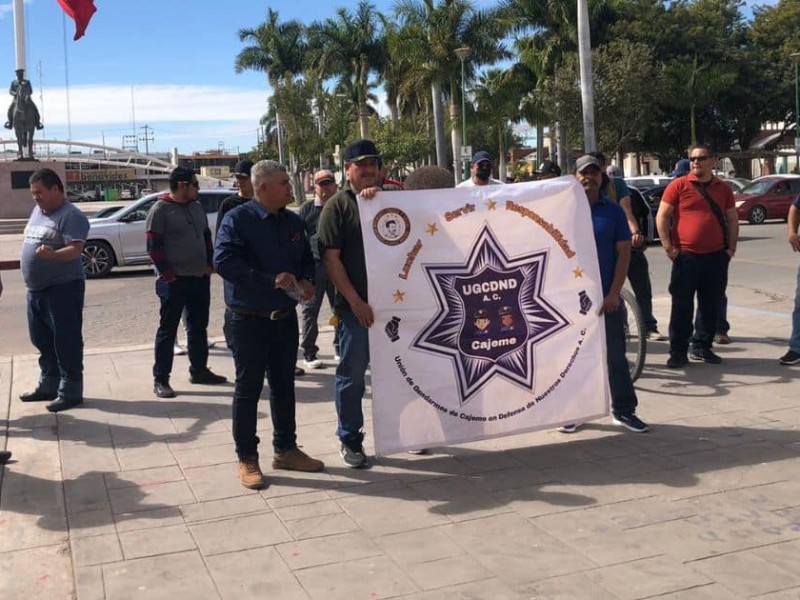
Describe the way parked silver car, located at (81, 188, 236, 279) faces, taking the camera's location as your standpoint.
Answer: facing to the left of the viewer

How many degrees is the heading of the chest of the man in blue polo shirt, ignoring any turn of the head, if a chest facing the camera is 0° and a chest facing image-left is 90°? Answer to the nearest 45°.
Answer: approximately 0°

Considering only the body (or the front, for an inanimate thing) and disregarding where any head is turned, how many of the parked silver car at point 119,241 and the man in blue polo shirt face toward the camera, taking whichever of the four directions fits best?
1

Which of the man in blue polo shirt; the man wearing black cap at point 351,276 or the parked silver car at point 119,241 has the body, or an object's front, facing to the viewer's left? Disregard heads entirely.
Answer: the parked silver car

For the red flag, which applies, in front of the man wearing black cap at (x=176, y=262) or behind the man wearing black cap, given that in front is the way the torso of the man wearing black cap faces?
behind

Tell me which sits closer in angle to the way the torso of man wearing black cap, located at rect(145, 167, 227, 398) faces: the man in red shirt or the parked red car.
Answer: the man in red shirt

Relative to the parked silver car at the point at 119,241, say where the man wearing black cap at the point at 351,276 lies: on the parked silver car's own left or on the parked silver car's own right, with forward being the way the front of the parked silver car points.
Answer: on the parked silver car's own left

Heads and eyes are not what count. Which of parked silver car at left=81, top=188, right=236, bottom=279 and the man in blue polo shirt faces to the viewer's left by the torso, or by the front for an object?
the parked silver car
